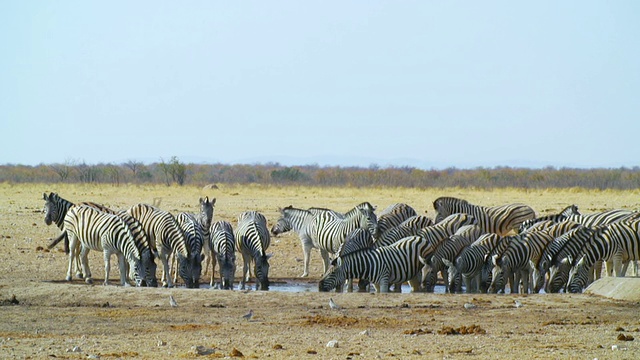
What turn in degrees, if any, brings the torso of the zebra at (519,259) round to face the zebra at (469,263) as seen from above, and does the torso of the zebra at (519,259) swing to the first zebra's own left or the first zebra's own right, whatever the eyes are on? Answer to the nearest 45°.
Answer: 0° — it already faces it

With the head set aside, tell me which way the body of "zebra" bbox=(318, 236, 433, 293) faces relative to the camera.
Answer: to the viewer's left

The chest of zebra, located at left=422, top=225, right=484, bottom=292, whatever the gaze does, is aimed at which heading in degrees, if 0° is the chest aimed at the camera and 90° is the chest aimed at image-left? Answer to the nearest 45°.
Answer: approximately 45°

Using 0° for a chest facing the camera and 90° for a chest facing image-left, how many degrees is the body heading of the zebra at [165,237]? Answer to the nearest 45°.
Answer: approximately 315°

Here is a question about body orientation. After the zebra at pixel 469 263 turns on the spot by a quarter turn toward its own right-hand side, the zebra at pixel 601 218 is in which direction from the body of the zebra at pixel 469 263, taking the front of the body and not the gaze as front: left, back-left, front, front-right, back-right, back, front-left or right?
right

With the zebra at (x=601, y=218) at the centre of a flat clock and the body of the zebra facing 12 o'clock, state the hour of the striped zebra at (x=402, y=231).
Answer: The striped zebra is roughly at 11 o'clock from the zebra.

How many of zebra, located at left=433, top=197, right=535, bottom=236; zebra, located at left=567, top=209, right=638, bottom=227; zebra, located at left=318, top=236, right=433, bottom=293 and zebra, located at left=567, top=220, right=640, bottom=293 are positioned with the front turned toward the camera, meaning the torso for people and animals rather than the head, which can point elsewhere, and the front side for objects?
0

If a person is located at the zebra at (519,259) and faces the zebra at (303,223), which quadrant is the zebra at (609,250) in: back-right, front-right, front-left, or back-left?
back-right

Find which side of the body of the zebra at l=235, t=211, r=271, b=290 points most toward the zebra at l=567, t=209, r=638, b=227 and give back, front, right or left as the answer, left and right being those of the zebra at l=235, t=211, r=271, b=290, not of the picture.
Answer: left

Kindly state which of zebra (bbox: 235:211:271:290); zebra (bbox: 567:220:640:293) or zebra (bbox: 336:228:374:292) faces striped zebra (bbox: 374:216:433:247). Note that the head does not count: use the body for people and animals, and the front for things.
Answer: zebra (bbox: 567:220:640:293)

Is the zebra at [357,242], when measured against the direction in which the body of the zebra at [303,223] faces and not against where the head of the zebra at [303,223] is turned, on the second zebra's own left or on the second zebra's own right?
on the second zebra's own left

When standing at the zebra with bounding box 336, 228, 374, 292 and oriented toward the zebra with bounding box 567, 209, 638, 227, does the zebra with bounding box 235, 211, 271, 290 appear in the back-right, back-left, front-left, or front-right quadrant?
back-left

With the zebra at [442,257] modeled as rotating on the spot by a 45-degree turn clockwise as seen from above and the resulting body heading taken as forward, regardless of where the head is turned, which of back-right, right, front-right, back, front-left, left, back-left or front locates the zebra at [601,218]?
back-right

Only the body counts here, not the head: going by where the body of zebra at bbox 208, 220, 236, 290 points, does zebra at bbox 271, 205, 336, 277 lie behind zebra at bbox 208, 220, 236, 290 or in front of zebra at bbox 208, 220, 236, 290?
behind

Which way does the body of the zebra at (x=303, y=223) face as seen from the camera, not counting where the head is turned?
to the viewer's left

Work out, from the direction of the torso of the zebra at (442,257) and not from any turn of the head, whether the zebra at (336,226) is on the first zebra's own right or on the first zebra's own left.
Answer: on the first zebra's own right

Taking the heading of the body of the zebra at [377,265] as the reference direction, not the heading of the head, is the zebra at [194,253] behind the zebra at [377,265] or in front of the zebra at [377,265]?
in front

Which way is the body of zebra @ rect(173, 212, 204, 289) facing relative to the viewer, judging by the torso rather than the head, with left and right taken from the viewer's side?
facing the viewer

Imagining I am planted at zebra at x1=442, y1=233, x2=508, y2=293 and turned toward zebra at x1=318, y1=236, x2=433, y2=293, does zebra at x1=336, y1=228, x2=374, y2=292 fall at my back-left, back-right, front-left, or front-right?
front-right

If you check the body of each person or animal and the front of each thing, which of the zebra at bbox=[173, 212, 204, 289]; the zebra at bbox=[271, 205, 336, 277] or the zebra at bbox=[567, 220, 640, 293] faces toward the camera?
the zebra at bbox=[173, 212, 204, 289]
